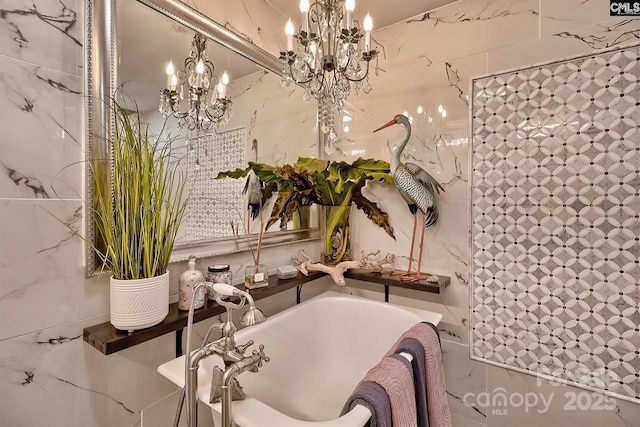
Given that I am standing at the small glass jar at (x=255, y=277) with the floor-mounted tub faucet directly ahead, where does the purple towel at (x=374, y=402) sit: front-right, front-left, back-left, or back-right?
front-left

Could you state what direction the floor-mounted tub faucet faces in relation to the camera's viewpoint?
facing away from the viewer and to the right of the viewer

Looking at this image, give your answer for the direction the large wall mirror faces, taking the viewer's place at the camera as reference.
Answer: facing the viewer and to the right of the viewer

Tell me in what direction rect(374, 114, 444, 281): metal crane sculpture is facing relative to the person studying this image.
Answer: facing to the left of the viewer

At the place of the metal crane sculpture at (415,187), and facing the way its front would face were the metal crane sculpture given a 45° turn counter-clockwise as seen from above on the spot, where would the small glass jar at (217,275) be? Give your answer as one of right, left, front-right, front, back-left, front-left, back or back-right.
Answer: front

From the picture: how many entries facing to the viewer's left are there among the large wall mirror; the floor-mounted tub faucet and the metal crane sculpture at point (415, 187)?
1

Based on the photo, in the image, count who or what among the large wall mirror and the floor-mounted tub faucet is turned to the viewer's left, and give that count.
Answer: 0
